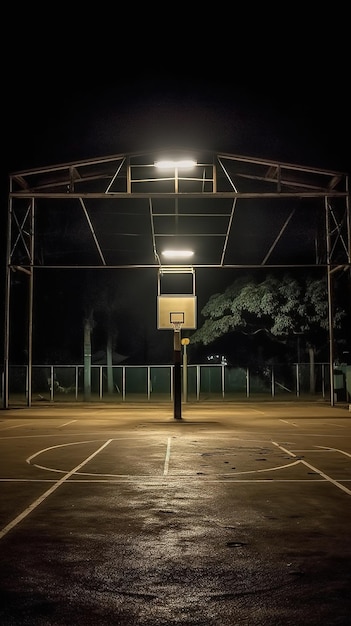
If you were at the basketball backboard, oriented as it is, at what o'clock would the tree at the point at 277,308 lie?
The tree is roughly at 7 o'clock from the basketball backboard.

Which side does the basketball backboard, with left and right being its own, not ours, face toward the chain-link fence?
back

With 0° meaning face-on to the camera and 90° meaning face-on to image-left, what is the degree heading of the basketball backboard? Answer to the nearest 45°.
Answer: approximately 0°
